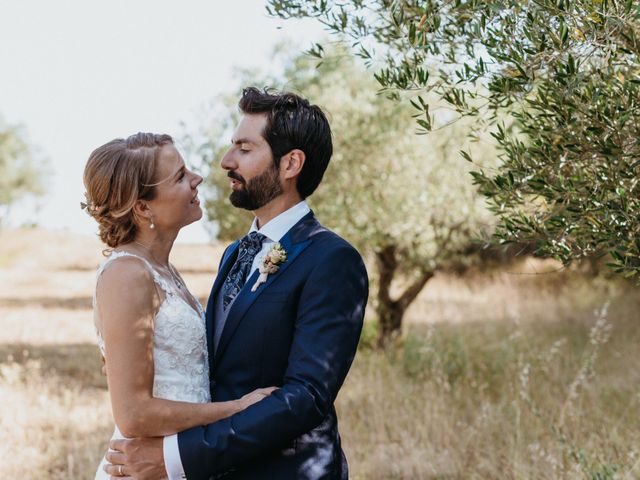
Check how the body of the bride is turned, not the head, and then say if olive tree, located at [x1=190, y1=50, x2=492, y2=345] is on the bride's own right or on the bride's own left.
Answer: on the bride's own left

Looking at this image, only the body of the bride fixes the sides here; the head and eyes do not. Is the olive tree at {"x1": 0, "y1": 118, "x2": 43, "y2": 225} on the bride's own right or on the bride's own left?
on the bride's own left

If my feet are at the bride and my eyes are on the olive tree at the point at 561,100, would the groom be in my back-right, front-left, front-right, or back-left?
front-right

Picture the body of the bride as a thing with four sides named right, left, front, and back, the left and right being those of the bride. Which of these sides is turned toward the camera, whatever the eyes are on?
right

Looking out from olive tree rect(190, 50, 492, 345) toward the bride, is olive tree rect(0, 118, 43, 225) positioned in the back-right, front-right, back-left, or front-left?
back-right

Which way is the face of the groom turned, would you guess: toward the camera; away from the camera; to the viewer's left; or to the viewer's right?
to the viewer's left

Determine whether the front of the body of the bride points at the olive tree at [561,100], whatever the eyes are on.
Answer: yes

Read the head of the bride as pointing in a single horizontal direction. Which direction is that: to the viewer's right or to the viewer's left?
to the viewer's right
